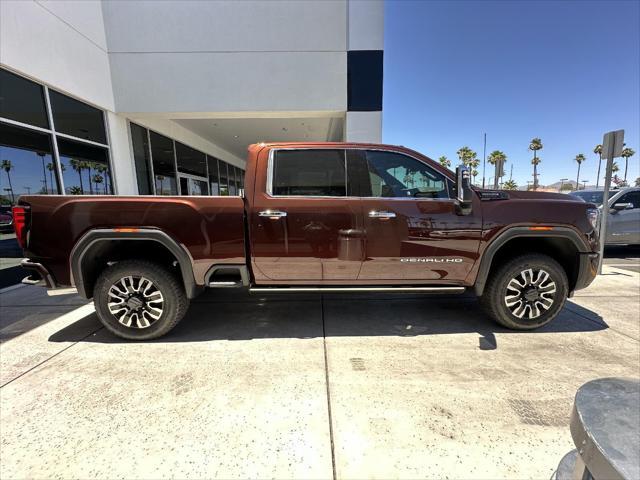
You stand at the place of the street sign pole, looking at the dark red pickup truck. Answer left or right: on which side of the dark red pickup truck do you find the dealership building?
right

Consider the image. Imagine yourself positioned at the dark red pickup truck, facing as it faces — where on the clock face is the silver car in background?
The silver car in background is roughly at 11 o'clock from the dark red pickup truck.

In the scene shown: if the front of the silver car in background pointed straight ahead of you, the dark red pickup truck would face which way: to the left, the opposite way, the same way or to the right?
the opposite way

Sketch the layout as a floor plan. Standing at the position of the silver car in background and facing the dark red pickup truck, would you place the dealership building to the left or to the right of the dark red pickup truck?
right

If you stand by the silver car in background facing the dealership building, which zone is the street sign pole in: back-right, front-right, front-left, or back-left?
front-left

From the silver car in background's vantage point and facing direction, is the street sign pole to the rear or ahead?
ahead

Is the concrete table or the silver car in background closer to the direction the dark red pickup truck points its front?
the silver car in background

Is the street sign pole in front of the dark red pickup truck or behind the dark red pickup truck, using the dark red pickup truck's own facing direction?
in front

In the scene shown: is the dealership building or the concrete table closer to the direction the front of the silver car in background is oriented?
the dealership building

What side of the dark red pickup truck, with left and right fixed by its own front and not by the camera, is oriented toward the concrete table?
right

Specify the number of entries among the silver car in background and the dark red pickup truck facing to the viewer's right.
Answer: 1

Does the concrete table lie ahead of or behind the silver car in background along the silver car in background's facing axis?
ahead

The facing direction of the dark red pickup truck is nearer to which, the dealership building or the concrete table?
the concrete table

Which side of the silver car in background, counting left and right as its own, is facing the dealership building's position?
front

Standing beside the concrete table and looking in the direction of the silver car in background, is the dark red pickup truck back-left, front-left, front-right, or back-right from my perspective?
front-left

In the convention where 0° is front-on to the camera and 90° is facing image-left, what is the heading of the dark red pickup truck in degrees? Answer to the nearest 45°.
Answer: approximately 270°
